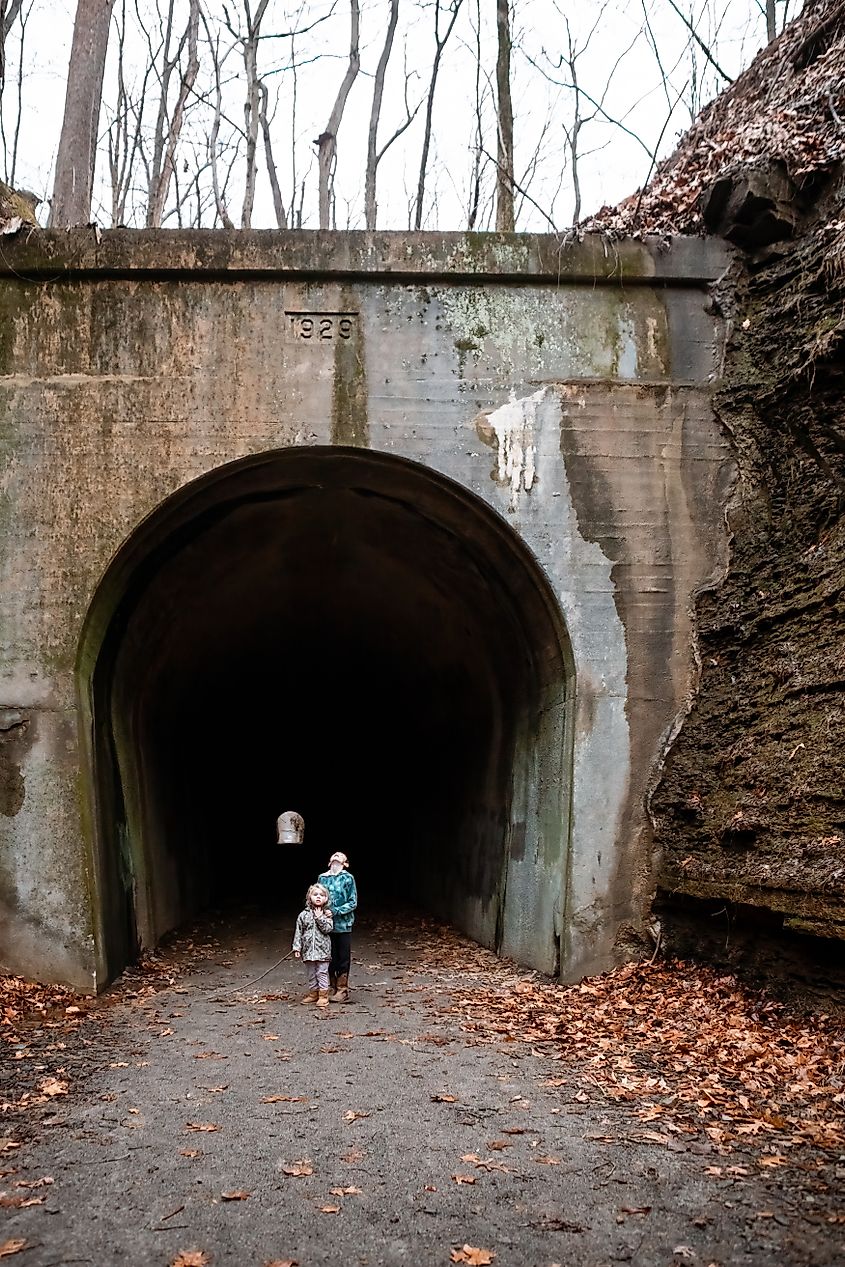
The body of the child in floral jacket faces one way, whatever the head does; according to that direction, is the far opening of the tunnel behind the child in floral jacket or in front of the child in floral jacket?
behind

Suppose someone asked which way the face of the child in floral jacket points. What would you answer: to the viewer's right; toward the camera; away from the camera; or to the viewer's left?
toward the camera

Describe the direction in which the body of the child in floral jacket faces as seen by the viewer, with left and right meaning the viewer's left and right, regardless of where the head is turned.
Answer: facing the viewer

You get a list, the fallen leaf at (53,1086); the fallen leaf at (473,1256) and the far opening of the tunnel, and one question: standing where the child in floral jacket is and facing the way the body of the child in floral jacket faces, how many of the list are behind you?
1
